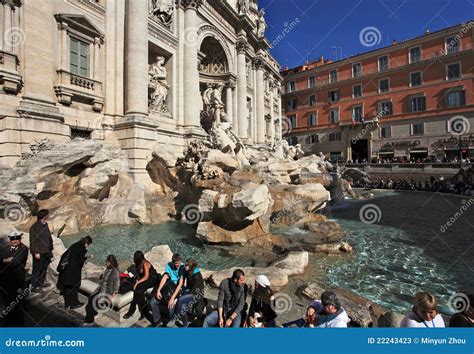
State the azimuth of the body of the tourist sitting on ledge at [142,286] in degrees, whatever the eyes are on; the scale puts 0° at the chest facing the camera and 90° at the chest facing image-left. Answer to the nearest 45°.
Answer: approximately 45°

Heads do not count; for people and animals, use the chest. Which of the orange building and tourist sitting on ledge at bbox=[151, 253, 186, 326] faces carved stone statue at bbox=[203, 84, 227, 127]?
the orange building

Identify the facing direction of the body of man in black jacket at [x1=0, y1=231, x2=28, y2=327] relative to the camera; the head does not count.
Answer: toward the camera

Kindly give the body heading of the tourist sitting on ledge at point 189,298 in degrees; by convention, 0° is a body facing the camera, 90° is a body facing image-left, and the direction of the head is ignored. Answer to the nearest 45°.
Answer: approximately 45°

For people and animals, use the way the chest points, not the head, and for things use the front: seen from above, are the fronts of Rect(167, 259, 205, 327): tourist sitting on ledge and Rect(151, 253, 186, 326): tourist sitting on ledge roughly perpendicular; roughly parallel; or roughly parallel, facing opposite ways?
roughly parallel

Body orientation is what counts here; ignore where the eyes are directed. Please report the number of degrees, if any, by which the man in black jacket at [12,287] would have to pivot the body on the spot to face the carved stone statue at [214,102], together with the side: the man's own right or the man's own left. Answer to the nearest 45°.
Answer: approximately 135° to the man's own left

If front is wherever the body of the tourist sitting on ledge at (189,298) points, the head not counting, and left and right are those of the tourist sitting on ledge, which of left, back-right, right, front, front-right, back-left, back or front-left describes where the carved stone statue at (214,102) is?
back-right

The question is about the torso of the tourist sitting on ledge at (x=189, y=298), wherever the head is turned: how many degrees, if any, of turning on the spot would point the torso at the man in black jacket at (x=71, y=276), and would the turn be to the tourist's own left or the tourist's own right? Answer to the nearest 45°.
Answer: approximately 45° to the tourist's own right

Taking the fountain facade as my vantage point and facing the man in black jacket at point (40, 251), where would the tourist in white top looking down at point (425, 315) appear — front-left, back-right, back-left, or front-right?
front-left

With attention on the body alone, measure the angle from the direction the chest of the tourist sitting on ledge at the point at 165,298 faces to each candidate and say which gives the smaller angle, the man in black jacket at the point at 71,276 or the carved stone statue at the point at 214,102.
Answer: the man in black jacket

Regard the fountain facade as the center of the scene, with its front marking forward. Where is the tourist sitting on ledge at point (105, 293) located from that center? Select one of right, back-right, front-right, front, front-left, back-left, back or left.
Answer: front-right
